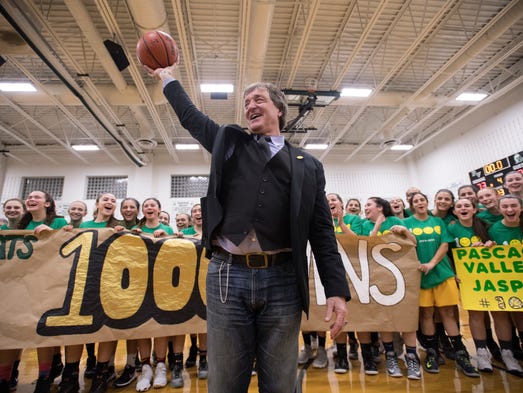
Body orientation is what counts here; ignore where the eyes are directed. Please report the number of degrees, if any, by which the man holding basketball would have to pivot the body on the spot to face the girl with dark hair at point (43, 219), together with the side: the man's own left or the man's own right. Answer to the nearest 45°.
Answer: approximately 135° to the man's own right

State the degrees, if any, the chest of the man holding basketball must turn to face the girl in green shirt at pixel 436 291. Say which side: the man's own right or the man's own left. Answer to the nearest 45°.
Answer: approximately 135° to the man's own left

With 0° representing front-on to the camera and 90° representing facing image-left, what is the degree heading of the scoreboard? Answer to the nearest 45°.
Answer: approximately 45°

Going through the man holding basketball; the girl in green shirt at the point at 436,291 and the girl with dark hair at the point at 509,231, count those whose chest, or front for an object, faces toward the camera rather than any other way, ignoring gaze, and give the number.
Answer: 3

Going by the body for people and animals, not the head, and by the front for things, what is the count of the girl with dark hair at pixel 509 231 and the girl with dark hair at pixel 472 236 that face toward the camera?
2

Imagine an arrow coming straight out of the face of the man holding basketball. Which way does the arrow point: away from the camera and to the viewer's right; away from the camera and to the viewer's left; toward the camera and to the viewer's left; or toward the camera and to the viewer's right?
toward the camera and to the viewer's left

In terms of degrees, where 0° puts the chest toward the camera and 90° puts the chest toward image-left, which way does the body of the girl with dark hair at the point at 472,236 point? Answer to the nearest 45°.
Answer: approximately 0°

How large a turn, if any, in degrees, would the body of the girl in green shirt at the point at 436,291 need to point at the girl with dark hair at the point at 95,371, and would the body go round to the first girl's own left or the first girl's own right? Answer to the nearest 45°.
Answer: approximately 45° to the first girl's own right

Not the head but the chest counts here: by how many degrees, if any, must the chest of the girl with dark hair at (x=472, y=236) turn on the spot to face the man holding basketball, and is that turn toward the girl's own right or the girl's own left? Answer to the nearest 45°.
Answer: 0° — they already face them
